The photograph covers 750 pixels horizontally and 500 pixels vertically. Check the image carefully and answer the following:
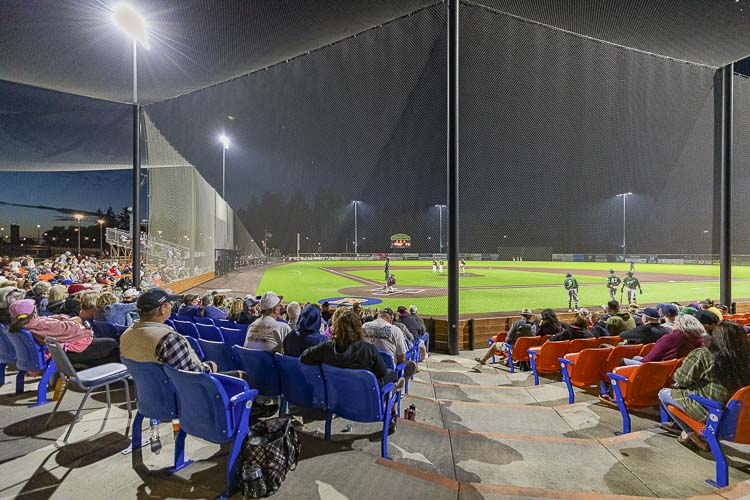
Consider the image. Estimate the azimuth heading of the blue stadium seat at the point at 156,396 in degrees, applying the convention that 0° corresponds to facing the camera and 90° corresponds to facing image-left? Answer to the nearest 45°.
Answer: approximately 225°

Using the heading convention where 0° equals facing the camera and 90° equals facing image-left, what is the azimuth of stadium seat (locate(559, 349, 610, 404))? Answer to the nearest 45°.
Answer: approximately 135°

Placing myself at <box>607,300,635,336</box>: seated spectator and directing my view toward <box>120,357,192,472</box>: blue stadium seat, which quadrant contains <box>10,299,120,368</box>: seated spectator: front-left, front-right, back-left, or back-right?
front-right

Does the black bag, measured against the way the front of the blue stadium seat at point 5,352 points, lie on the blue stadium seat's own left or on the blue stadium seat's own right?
on the blue stadium seat's own right

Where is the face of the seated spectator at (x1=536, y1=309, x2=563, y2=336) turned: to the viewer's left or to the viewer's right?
to the viewer's left

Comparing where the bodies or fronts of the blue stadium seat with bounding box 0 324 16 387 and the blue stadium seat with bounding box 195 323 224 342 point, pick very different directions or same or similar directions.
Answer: same or similar directions

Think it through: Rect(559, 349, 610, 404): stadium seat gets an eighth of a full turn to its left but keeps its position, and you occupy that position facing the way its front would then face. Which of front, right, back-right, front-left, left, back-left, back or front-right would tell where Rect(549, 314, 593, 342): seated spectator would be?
right

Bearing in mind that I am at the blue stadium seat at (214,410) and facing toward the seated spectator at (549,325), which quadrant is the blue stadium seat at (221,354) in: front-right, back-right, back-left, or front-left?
front-left

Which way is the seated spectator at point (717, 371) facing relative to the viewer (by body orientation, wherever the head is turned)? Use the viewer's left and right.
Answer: facing away from the viewer and to the left of the viewer

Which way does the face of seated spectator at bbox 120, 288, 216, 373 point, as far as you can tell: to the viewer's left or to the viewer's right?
to the viewer's right

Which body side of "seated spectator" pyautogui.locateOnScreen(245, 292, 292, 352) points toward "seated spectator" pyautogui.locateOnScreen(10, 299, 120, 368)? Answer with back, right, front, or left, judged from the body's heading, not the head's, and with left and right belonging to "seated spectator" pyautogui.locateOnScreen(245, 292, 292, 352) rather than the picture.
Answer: left

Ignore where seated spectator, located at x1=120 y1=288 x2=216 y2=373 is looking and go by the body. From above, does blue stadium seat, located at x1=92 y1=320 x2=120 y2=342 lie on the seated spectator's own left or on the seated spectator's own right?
on the seated spectator's own left

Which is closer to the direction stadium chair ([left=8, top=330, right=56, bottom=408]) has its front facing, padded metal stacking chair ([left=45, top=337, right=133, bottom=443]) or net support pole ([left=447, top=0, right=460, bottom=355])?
the net support pole

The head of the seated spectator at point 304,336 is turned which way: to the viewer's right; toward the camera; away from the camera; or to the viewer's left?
away from the camera

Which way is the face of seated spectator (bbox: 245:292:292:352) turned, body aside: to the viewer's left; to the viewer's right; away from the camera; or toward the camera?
away from the camera
